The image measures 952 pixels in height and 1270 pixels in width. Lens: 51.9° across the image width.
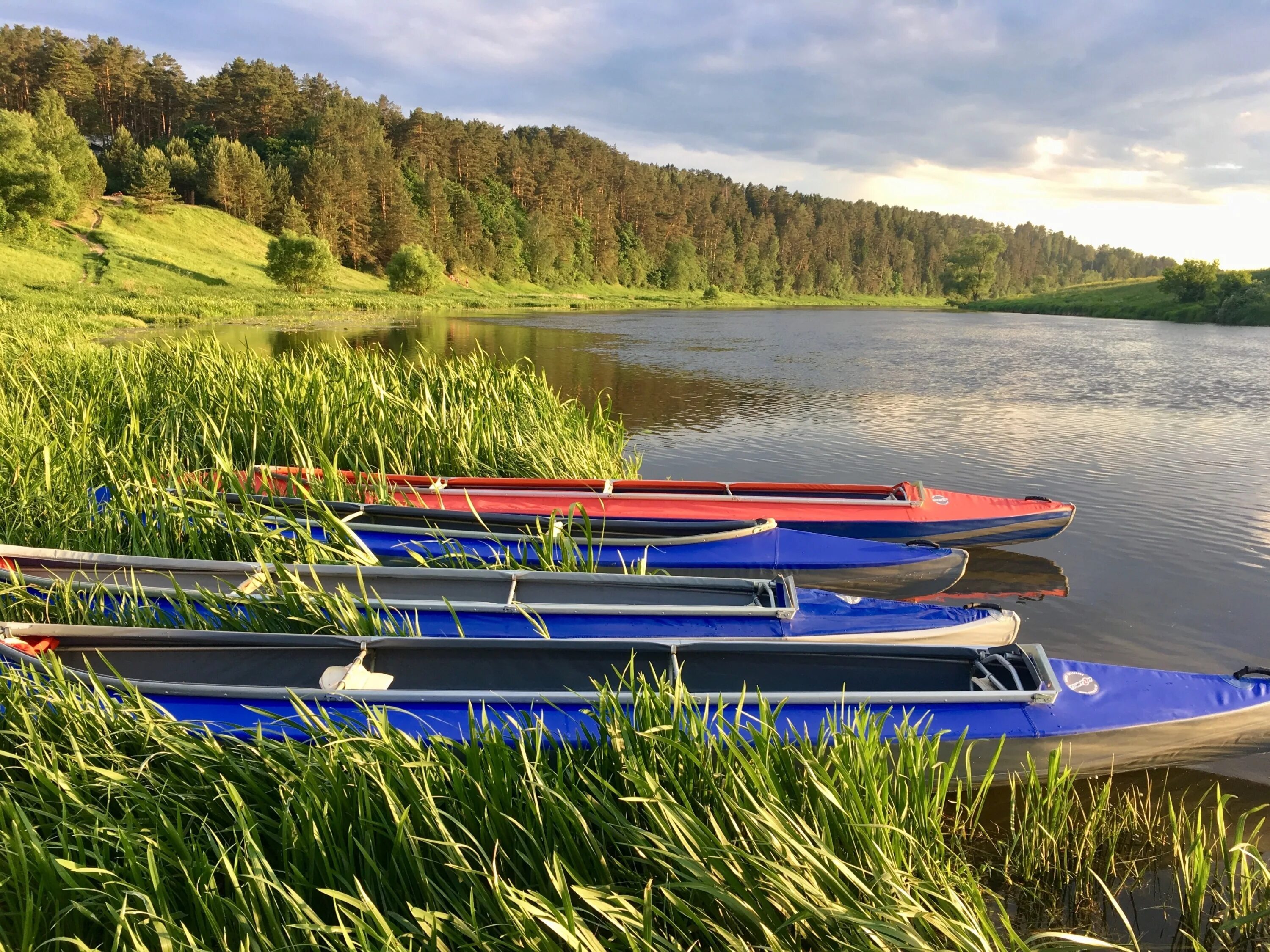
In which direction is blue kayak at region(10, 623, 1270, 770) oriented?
to the viewer's right

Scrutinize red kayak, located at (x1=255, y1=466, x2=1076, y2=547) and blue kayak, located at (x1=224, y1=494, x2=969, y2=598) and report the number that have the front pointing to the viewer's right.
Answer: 2

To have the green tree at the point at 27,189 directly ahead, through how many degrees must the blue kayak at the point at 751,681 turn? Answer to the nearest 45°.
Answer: approximately 135° to its left

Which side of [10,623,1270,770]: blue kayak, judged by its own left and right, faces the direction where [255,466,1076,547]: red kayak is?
left

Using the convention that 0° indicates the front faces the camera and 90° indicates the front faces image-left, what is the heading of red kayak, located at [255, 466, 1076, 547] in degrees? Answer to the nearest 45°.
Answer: approximately 270°

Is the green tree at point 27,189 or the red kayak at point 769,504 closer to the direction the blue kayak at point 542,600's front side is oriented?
the red kayak

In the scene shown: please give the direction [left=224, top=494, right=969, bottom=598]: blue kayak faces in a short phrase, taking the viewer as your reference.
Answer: facing to the right of the viewer
